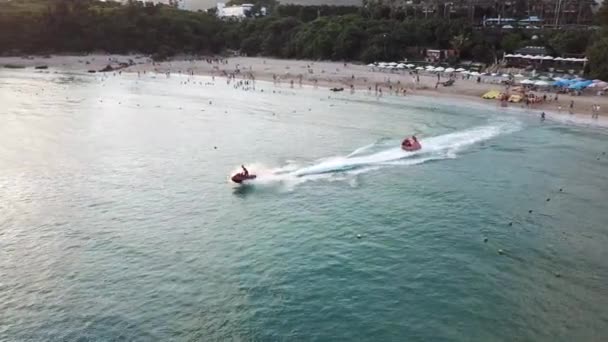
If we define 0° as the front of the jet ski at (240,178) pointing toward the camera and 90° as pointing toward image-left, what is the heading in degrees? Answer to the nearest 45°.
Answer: approximately 45°

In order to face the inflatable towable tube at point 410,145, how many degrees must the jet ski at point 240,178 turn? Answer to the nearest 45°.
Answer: approximately 180°

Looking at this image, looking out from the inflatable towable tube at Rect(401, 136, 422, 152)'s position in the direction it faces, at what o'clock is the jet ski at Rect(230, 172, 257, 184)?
the jet ski at Rect(230, 172, 257, 184) is roughly at 12 o'clock from the inflatable towable tube at Rect(401, 136, 422, 152).

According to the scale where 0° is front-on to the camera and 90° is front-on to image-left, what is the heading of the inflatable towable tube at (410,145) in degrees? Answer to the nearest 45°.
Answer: approximately 45°
